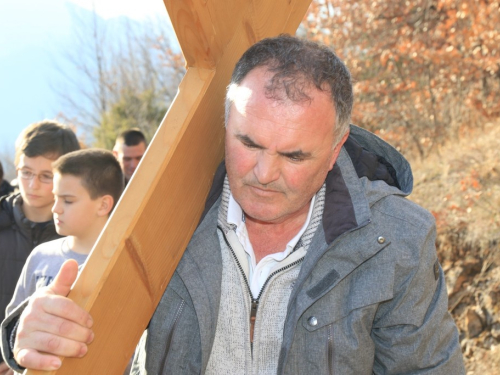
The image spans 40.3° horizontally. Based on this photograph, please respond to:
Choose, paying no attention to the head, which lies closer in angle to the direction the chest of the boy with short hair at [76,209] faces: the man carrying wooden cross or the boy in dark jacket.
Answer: the man carrying wooden cross

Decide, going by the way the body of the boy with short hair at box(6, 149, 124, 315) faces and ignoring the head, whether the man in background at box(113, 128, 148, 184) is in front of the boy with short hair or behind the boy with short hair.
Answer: behind

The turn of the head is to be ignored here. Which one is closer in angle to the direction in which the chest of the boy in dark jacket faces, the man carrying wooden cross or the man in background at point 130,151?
the man carrying wooden cross

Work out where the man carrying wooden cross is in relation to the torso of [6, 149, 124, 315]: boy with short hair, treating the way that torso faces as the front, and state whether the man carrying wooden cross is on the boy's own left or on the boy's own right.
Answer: on the boy's own left

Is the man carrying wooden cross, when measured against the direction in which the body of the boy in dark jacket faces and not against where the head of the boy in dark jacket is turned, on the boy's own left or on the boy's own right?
on the boy's own left

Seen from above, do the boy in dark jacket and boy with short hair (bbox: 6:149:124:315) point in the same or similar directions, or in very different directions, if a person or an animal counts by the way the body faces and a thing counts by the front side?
same or similar directions

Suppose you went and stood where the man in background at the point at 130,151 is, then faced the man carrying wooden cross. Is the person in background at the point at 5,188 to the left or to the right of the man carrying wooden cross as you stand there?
right

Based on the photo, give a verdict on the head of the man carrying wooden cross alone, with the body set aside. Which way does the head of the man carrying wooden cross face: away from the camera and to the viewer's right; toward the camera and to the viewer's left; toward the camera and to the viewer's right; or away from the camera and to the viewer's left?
toward the camera and to the viewer's left

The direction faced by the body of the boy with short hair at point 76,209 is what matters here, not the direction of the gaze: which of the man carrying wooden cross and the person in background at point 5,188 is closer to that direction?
the man carrying wooden cross

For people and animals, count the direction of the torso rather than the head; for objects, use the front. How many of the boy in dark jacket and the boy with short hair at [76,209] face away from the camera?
0

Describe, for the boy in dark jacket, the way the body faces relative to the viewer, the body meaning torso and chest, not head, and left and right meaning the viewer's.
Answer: facing the viewer and to the left of the viewer

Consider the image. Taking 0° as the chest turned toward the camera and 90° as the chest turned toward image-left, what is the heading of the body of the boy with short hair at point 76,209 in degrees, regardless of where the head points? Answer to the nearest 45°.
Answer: approximately 45°

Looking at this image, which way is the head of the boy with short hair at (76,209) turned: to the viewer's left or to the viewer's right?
to the viewer's left

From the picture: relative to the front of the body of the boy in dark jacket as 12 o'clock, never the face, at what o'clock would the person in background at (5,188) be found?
The person in background is roughly at 4 o'clock from the boy in dark jacket.
